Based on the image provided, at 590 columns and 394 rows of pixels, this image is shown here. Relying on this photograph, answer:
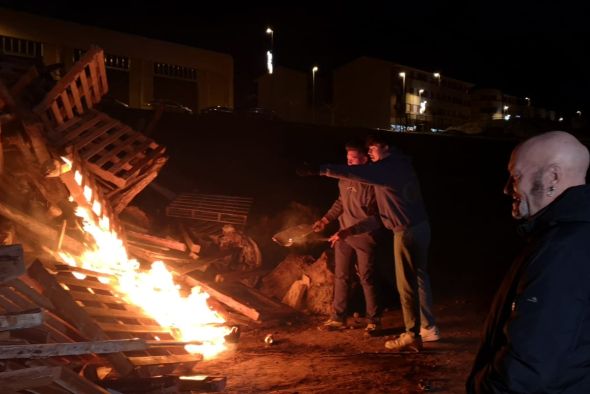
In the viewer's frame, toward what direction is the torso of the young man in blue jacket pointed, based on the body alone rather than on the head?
to the viewer's left

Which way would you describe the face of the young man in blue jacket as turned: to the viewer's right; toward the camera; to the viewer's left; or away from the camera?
to the viewer's left

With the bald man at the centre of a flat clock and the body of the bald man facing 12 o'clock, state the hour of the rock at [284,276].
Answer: The rock is roughly at 2 o'clock from the bald man.

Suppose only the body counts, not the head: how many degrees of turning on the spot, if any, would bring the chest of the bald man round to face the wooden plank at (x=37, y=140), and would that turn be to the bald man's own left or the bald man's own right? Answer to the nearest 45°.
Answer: approximately 45° to the bald man's own right

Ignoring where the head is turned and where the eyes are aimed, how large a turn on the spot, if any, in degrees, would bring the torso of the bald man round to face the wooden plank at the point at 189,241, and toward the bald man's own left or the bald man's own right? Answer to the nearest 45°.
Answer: approximately 45° to the bald man's own right

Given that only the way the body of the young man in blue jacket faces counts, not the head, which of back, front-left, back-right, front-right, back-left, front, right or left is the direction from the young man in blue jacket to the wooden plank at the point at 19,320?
front-left

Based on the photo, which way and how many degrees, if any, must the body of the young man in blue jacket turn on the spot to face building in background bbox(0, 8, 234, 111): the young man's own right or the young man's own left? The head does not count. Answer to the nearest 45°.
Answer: approximately 45° to the young man's own right

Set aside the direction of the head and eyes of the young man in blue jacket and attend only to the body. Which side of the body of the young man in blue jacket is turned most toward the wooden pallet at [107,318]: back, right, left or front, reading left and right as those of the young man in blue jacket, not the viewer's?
front

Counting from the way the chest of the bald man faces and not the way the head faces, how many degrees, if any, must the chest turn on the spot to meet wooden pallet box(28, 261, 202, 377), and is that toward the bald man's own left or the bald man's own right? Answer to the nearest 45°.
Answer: approximately 45° to the bald man's own right

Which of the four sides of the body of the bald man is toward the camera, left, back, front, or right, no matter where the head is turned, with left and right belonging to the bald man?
left

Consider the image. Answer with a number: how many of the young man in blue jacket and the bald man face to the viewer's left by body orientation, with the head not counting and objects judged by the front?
2

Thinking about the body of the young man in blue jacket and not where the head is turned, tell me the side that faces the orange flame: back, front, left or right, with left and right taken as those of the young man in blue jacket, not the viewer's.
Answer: front
